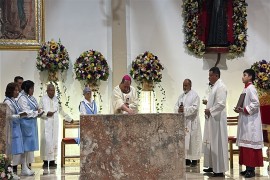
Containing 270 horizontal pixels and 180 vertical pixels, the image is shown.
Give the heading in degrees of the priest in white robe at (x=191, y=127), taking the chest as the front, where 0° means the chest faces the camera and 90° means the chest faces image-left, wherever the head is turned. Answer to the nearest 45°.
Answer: approximately 45°

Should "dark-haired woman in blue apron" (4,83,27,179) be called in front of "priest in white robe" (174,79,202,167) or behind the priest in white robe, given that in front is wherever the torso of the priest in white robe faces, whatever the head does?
in front

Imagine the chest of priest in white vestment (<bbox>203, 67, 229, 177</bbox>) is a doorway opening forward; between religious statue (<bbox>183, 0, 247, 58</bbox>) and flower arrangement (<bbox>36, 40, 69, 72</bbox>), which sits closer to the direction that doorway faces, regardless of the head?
the flower arrangement

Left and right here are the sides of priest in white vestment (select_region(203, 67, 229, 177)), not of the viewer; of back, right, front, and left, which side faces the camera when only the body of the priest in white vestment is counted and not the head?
left

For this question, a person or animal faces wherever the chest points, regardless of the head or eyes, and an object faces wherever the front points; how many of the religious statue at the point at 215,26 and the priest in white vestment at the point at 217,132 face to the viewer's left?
1

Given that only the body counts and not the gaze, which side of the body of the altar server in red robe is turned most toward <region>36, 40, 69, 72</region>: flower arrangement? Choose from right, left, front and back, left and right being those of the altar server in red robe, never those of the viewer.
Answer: front

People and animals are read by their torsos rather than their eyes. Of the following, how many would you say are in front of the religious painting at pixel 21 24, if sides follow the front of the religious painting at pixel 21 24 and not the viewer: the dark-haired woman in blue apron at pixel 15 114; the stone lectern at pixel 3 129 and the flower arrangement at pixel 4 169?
3

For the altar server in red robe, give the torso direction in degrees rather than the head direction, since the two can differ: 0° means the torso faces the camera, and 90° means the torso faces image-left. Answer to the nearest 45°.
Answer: approximately 90°

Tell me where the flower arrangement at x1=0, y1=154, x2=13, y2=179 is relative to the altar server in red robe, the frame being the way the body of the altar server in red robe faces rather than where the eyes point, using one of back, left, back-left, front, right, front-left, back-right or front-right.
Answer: front-left

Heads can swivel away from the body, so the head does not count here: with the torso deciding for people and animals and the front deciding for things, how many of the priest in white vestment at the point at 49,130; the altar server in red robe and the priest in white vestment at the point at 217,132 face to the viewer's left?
2

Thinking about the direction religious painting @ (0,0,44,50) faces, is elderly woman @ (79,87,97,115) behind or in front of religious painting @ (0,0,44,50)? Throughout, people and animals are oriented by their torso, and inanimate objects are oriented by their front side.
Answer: in front
